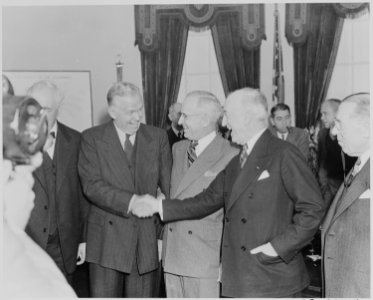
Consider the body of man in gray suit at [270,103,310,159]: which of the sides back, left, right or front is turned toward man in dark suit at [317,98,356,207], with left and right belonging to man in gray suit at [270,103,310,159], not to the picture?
left

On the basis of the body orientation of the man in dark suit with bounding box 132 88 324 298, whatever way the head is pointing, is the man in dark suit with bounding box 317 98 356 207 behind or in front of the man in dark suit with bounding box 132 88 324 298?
behind

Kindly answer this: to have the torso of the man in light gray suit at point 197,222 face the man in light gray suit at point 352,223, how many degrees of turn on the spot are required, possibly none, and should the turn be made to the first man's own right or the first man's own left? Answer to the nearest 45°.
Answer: approximately 90° to the first man's own left

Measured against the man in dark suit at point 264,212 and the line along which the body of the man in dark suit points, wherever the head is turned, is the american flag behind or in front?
behind

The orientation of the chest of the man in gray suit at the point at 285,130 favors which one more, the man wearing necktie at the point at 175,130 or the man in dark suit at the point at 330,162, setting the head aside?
the man wearing necktie

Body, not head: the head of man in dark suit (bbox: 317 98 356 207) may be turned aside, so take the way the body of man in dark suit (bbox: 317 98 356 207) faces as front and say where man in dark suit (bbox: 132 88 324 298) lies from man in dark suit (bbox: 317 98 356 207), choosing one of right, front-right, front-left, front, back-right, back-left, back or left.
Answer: front-left

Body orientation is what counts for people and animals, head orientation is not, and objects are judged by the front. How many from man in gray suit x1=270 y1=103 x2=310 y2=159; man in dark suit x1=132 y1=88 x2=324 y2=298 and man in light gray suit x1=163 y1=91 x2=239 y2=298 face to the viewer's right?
0

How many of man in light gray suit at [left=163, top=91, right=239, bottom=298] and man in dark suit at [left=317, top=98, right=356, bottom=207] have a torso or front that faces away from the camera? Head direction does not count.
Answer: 0

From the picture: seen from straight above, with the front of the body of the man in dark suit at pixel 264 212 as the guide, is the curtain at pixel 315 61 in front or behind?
behind

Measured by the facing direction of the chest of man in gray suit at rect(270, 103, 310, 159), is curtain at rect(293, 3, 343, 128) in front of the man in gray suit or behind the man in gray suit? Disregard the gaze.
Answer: behind

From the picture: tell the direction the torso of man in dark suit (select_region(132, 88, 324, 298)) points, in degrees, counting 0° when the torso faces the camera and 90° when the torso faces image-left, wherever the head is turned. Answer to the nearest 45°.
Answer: approximately 45°

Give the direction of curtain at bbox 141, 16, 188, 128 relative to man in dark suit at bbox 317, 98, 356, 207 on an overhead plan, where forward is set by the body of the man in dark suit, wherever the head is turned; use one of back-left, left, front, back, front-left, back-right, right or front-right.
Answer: right

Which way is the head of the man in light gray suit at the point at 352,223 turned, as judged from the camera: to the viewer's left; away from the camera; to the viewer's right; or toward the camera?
to the viewer's left
